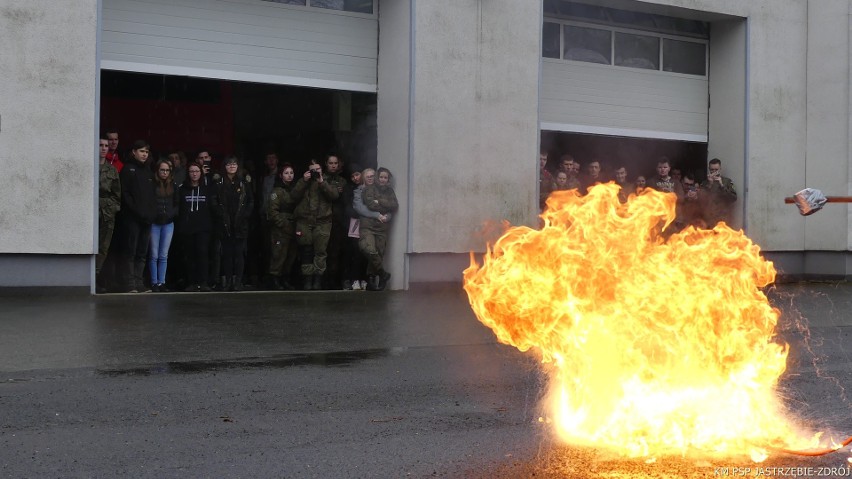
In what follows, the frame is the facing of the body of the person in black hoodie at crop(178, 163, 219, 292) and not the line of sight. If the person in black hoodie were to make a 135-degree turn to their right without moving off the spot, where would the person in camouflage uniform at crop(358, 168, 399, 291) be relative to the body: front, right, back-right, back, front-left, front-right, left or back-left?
back-right

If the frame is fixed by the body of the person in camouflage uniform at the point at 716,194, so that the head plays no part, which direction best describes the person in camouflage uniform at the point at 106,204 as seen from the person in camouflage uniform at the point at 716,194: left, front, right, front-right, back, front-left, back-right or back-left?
front-right

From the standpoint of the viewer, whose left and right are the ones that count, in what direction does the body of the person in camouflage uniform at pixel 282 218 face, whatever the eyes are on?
facing the viewer and to the right of the viewer

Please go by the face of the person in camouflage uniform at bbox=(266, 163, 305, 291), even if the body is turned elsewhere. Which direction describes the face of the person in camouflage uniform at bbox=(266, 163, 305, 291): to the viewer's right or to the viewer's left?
to the viewer's right

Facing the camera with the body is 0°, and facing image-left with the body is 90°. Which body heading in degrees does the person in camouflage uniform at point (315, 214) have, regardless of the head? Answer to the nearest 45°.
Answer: approximately 0°

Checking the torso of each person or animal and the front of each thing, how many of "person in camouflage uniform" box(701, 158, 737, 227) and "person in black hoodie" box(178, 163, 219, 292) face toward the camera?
2

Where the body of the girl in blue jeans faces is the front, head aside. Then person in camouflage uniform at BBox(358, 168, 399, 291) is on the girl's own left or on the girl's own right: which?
on the girl's own left
